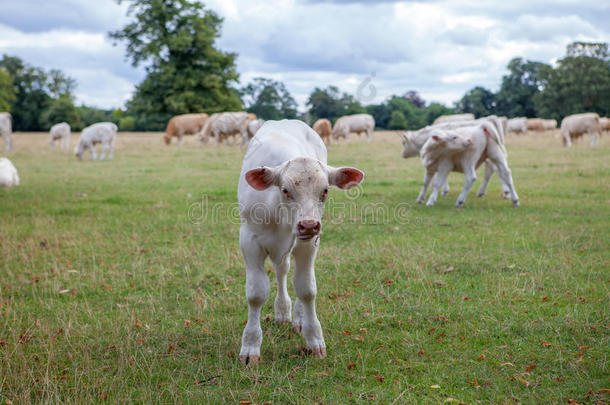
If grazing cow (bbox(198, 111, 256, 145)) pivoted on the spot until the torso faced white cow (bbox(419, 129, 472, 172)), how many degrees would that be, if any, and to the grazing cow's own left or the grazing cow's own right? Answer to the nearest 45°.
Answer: approximately 90° to the grazing cow's own left

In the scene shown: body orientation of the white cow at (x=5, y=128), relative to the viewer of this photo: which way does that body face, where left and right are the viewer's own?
facing to the left of the viewer

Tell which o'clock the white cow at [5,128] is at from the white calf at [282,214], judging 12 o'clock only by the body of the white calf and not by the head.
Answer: The white cow is roughly at 5 o'clock from the white calf.

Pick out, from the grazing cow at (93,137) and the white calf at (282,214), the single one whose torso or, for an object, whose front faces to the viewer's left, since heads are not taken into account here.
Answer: the grazing cow

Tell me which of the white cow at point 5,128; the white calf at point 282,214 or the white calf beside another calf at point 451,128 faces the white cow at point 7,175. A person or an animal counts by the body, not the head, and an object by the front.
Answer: the white calf beside another calf

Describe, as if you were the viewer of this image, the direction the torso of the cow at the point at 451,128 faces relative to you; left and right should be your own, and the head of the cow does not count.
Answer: facing to the left of the viewer

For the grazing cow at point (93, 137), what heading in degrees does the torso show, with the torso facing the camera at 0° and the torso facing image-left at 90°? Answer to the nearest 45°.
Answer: approximately 90°

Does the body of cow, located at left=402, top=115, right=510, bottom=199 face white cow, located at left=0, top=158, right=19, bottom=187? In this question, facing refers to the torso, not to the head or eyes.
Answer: yes

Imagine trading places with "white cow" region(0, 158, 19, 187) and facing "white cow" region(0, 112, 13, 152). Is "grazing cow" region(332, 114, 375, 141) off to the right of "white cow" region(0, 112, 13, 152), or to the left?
right
